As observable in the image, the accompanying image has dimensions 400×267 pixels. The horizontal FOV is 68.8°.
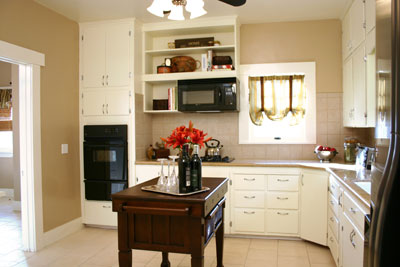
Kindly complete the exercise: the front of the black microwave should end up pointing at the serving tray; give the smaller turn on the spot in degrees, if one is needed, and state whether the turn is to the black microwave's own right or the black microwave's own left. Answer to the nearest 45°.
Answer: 0° — it already faces it

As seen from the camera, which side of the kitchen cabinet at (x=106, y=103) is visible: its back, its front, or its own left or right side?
front

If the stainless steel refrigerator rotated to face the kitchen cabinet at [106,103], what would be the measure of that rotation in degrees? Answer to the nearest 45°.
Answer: approximately 90° to its right

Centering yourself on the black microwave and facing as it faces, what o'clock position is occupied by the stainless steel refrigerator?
The stainless steel refrigerator is roughly at 12 o'clock from the black microwave.

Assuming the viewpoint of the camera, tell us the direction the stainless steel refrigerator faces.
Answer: facing the viewer and to the left of the viewer

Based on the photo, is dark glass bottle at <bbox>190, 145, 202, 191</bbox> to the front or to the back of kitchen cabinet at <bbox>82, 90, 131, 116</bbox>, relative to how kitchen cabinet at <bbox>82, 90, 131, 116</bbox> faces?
to the front

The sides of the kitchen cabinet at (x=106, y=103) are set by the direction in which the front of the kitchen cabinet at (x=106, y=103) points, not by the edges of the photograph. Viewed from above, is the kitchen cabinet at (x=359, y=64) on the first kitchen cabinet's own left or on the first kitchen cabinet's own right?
on the first kitchen cabinet's own left

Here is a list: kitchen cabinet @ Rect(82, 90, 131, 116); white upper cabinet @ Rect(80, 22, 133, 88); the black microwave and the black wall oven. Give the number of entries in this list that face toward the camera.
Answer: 4

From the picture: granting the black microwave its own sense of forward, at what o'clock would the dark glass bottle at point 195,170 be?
The dark glass bottle is roughly at 12 o'clock from the black microwave.

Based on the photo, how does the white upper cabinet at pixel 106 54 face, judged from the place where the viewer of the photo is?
facing the viewer

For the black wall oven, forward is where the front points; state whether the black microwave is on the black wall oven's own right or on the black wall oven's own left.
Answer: on the black wall oven's own left

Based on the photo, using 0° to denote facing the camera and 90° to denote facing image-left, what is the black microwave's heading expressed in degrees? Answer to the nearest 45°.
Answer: approximately 0°
